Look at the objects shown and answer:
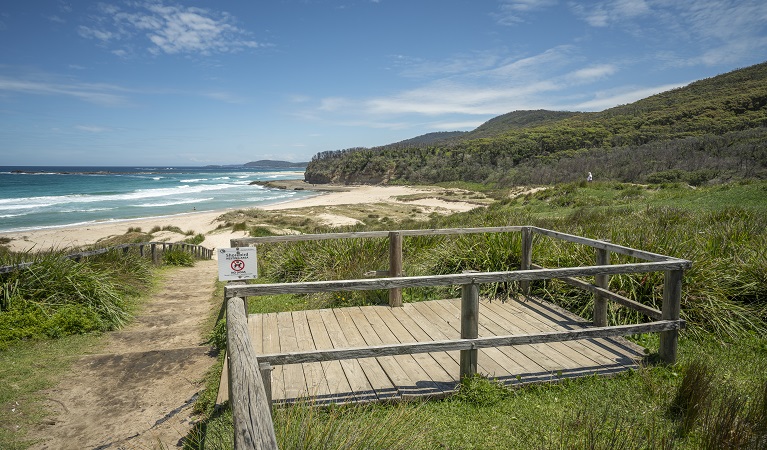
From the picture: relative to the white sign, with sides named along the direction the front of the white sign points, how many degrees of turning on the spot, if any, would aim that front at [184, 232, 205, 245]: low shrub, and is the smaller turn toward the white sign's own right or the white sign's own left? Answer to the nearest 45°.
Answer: approximately 180°

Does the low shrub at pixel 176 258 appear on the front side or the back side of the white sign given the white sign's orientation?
on the back side

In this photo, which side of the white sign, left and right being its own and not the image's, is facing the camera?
front

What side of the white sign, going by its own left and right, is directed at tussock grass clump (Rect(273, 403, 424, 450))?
front

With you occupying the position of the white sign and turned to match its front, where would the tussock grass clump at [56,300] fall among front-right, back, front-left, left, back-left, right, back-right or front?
back-right

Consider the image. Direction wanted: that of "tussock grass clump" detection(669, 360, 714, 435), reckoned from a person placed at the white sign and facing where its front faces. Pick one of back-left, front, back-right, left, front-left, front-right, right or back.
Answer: front-left

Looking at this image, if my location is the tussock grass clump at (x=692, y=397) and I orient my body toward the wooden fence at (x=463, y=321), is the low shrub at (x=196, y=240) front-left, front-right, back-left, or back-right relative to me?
front-right

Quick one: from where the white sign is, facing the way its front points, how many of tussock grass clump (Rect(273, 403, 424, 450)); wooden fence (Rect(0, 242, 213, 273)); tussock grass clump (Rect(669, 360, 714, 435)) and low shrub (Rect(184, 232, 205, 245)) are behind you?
2
